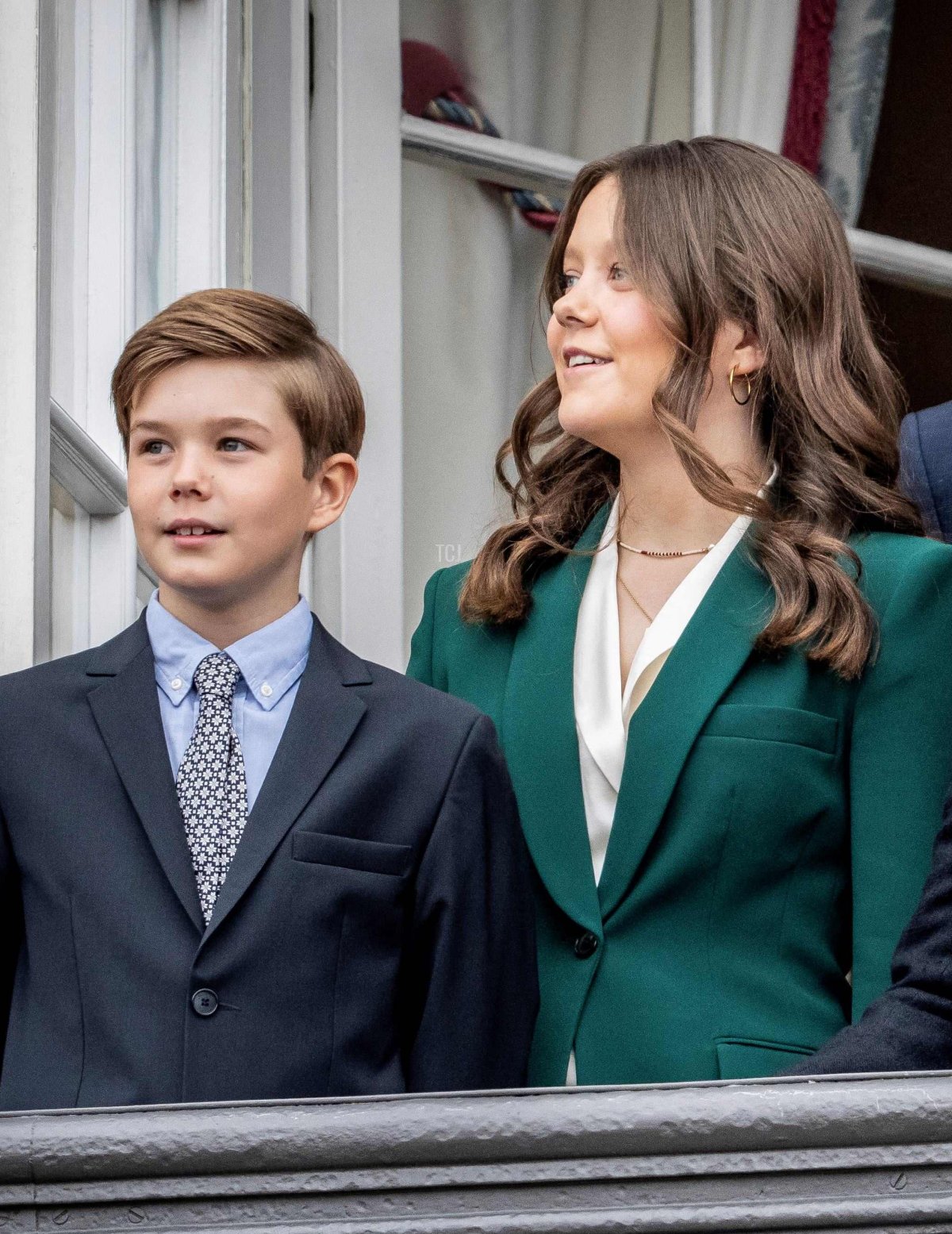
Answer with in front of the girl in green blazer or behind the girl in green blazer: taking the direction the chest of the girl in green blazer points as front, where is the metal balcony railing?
in front

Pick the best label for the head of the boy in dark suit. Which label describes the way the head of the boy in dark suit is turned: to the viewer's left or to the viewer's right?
to the viewer's left

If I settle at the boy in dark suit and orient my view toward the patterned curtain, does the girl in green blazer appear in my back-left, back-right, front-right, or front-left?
front-right

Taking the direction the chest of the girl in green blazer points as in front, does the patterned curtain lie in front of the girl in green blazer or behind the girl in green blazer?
behind

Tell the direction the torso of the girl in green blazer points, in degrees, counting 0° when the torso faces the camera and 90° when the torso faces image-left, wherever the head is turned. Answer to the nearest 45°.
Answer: approximately 45°

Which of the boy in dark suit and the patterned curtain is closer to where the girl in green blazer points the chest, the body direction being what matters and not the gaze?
the boy in dark suit

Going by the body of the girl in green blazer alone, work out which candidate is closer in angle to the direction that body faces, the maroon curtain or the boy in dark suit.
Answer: the boy in dark suit

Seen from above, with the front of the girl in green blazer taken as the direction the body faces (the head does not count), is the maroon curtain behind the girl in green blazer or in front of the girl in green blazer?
behind
